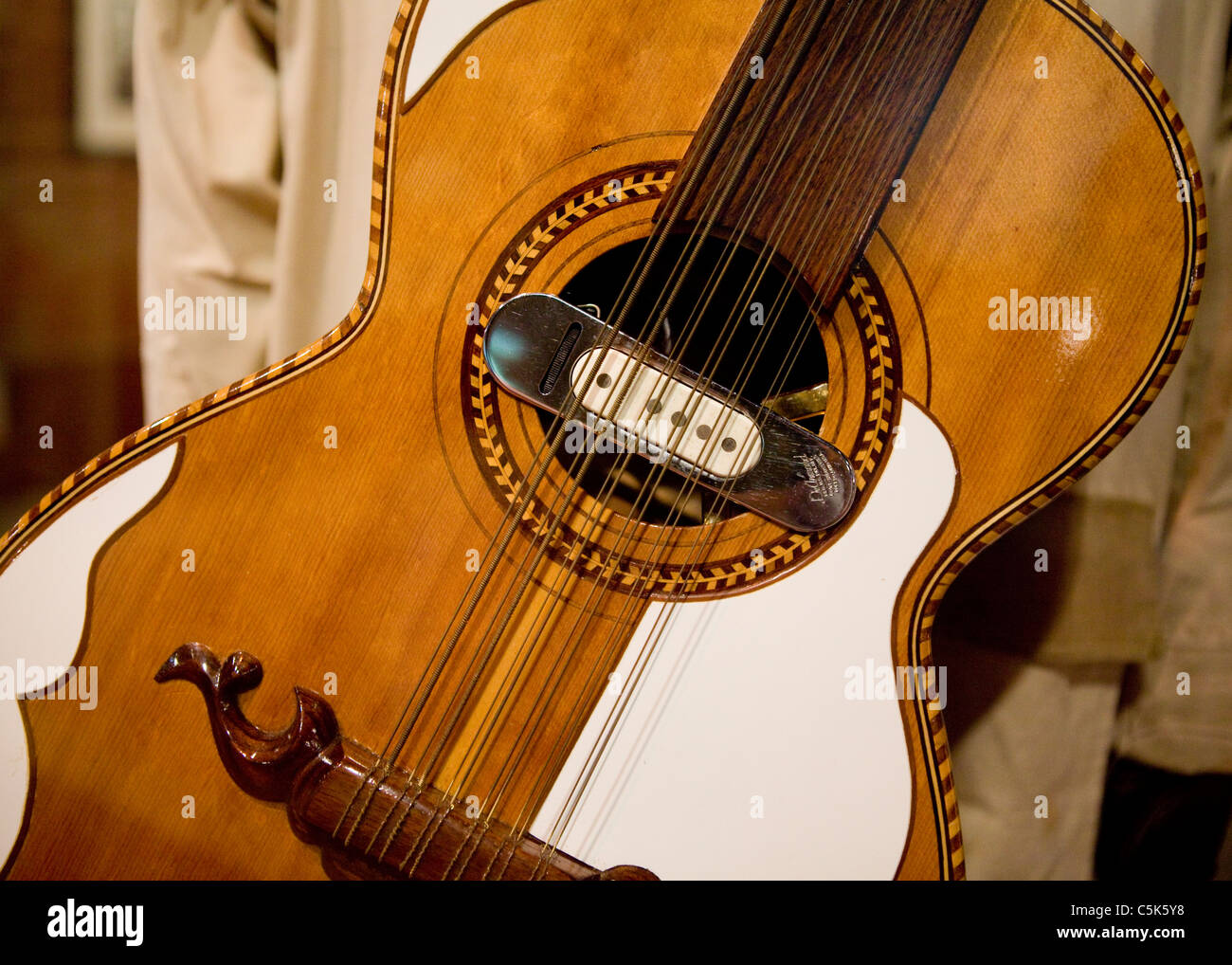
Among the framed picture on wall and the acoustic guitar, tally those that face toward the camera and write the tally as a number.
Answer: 2

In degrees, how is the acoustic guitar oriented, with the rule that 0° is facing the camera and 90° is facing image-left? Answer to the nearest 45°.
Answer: approximately 0°

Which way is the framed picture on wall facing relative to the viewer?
toward the camera
